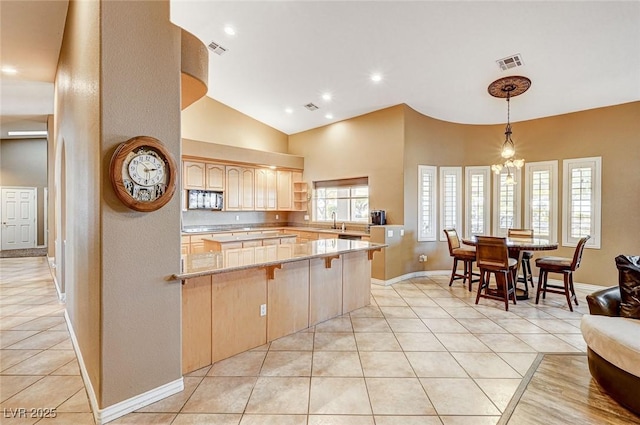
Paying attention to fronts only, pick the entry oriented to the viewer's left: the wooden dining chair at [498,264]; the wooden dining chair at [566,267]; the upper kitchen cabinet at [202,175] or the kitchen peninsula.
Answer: the wooden dining chair at [566,267]

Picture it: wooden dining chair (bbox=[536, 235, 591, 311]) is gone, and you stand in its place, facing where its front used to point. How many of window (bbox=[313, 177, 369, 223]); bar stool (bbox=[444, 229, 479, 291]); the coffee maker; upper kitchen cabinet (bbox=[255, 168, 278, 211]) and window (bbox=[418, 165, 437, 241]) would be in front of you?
5

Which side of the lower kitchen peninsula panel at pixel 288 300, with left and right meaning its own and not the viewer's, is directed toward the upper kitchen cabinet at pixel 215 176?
back

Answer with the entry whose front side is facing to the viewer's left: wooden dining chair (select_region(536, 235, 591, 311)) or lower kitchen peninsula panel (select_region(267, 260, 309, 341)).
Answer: the wooden dining chair

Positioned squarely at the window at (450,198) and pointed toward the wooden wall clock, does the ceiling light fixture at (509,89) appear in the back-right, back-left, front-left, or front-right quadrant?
front-left

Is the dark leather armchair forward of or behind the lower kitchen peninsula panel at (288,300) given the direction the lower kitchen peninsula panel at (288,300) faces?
forward

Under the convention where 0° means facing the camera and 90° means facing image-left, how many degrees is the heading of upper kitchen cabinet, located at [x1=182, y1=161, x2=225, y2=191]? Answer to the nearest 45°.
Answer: approximately 315°

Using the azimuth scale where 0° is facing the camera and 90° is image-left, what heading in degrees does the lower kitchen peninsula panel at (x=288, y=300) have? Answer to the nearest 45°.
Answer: approximately 315°

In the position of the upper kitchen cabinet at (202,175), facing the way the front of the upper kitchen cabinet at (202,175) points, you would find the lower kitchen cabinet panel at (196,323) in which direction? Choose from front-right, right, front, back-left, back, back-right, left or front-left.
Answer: front-right

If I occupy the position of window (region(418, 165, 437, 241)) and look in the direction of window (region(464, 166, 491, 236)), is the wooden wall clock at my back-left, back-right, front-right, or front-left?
back-right

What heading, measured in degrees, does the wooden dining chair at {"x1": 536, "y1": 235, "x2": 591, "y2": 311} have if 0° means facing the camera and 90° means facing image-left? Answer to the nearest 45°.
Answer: approximately 90°

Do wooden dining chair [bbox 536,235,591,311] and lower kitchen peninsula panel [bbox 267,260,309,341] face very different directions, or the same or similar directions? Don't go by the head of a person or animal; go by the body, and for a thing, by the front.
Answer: very different directions

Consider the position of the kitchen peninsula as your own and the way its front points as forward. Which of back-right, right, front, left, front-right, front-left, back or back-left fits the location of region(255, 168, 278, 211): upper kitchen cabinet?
back-left

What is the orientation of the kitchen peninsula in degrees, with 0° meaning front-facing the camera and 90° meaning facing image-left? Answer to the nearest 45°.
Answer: approximately 315°
